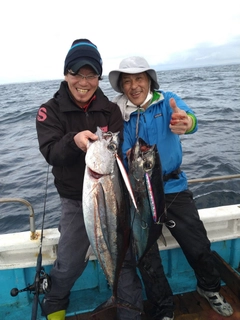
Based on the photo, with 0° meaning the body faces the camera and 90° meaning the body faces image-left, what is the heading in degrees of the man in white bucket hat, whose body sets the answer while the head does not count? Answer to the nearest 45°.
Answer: approximately 0°

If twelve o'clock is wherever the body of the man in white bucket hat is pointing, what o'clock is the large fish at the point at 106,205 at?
The large fish is roughly at 1 o'clock from the man in white bucket hat.
